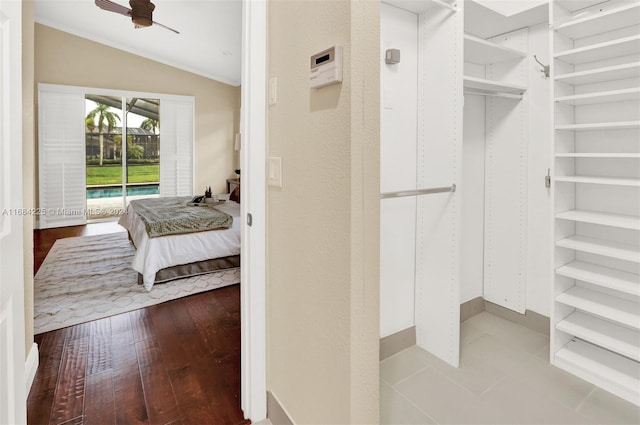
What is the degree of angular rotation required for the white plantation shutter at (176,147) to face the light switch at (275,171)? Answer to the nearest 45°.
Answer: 0° — it already faces it

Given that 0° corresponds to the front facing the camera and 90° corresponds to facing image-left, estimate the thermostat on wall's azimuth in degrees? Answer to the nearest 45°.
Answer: approximately 45°

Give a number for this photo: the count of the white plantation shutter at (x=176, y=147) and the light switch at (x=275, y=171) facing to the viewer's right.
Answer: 0

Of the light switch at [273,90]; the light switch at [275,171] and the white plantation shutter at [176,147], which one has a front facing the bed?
the white plantation shutter

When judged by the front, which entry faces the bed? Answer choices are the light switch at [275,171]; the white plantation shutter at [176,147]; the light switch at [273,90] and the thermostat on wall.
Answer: the white plantation shutter

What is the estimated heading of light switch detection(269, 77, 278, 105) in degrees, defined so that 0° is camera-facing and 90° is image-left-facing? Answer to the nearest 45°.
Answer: approximately 45°

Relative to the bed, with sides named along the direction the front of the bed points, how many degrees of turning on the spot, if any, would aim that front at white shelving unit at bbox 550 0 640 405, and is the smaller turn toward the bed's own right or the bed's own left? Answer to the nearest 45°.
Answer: approximately 90° to the bed's own left

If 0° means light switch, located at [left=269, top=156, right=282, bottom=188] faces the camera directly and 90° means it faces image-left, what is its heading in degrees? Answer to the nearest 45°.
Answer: approximately 45°
